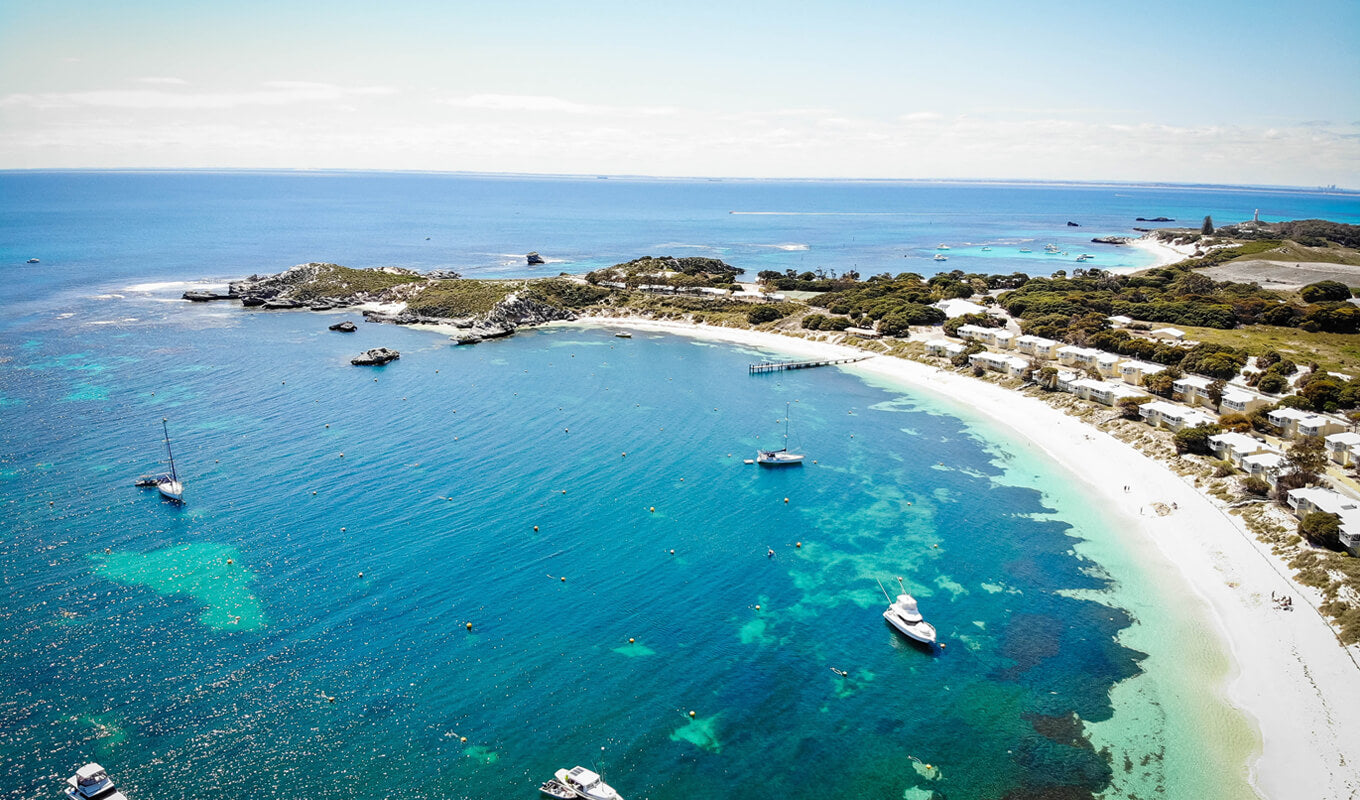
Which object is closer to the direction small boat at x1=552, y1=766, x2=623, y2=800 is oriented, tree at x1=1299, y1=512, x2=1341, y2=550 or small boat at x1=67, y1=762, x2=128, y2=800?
the tree

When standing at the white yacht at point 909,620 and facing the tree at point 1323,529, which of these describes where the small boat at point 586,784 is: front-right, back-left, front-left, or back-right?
back-right

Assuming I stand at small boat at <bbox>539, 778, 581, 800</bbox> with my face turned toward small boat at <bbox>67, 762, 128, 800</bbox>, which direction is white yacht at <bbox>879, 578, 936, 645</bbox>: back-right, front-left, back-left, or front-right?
back-right

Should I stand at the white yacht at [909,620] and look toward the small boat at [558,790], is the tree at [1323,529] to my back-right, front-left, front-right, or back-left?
back-left

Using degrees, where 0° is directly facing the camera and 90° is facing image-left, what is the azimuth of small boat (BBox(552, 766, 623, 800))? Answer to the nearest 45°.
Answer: approximately 315°
